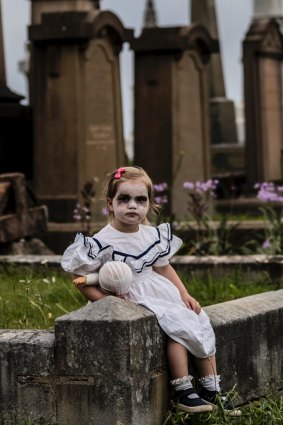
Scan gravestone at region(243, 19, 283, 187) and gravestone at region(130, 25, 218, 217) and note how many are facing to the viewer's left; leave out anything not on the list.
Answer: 0

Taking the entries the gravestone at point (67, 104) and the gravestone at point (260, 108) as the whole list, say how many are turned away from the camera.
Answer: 0

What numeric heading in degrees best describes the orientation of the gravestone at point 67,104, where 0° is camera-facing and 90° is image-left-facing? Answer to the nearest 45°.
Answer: approximately 315°

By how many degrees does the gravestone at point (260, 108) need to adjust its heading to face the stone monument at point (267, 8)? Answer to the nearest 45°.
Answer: approximately 135° to its left

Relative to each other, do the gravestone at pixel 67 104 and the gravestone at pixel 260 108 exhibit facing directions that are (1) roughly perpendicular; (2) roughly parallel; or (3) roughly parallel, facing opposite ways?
roughly parallel

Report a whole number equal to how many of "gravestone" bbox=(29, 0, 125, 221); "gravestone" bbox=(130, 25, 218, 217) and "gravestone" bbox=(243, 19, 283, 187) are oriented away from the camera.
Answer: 0

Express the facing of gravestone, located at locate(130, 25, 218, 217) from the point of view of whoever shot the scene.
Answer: facing the viewer and to the right of the viewer

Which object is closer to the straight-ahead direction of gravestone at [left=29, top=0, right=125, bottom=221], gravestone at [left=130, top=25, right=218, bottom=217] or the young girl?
the young girl

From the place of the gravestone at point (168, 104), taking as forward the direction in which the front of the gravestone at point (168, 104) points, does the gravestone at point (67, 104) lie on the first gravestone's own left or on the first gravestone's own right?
on the first gravestone's own right

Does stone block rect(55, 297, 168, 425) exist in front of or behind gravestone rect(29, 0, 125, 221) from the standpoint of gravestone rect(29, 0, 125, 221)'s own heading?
in front

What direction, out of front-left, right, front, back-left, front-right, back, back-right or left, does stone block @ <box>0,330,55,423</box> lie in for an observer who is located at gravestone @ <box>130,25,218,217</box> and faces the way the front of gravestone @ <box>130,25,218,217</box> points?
front-right

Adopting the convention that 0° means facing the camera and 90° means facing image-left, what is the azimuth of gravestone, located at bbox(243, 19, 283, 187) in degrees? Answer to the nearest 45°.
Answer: approximately 315°

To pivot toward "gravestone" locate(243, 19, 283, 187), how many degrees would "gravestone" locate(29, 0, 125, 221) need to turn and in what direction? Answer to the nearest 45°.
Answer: approximately 90° to its left

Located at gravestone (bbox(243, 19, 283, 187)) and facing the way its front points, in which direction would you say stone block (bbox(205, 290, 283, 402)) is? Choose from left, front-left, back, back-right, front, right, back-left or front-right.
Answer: front-right

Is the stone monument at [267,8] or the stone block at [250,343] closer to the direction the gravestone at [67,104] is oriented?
the stone block
